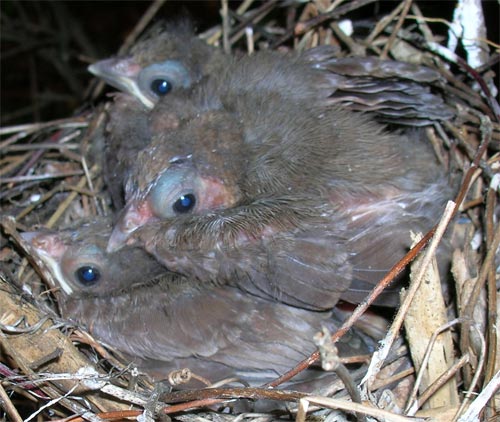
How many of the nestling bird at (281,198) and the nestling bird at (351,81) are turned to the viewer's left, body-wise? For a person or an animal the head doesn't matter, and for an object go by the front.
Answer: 2

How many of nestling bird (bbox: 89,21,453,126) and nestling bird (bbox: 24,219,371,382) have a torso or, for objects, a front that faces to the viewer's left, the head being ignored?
2

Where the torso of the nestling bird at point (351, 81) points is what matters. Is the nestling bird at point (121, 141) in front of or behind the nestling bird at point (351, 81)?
in front

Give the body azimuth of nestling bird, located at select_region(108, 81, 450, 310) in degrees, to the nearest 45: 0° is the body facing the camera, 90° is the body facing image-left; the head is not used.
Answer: approximately 90°

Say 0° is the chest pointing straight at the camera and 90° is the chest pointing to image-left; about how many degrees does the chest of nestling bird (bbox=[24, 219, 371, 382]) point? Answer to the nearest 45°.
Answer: approximately 90°

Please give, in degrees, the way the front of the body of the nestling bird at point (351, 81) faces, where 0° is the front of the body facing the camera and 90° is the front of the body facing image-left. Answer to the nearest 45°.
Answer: approximately 90°
